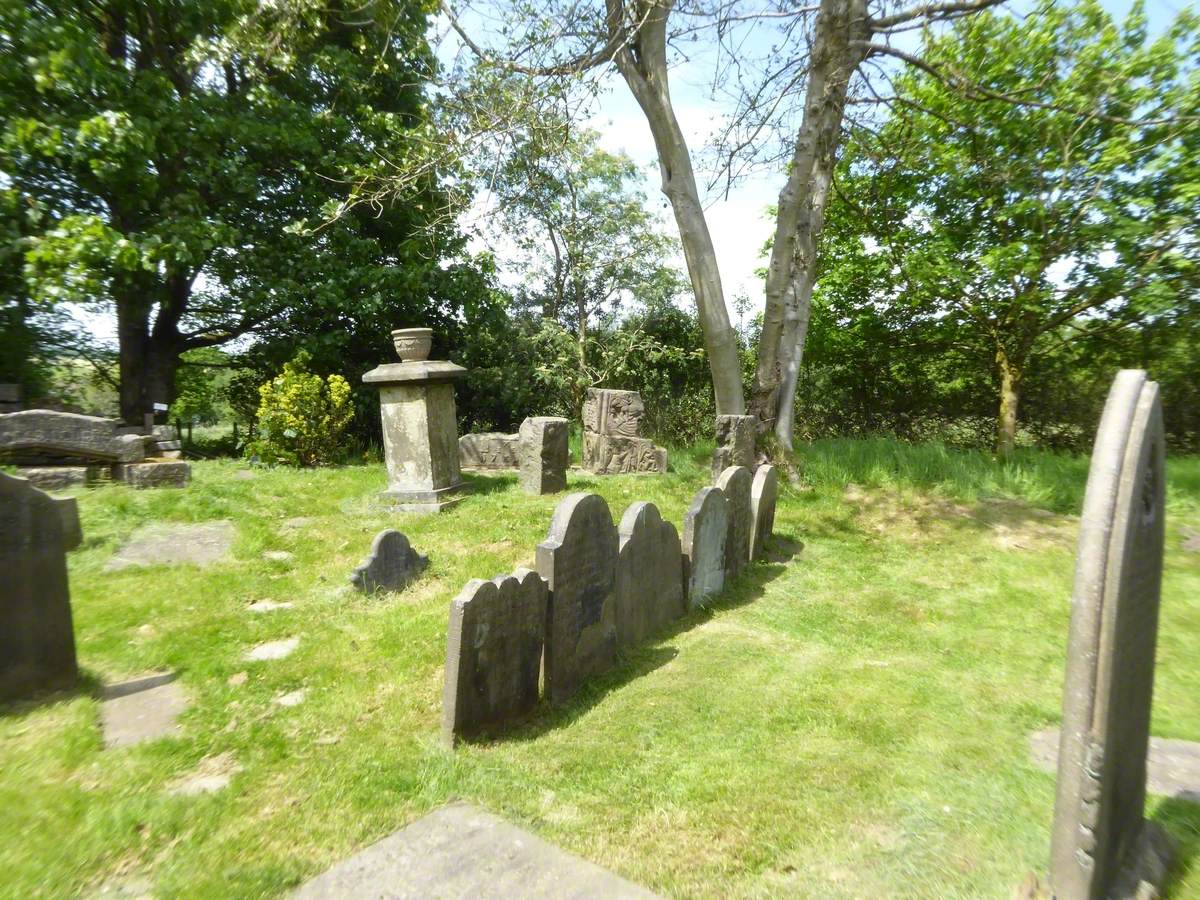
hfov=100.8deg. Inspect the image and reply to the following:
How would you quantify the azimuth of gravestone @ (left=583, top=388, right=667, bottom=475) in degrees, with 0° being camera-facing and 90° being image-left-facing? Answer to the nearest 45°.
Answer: approximately 0°

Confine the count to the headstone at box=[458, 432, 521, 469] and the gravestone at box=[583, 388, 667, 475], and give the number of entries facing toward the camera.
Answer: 2

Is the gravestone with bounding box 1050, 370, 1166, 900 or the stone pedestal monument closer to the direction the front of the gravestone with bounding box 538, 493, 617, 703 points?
the gravestone

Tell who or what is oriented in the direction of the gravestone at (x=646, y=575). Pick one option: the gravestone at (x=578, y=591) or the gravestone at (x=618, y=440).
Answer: the gravestone at (x=618, y=440)

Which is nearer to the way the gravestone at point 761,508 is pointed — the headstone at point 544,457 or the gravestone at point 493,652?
the gravestone

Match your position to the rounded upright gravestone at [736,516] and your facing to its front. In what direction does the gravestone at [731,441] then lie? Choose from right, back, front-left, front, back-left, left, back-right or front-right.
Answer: back-left

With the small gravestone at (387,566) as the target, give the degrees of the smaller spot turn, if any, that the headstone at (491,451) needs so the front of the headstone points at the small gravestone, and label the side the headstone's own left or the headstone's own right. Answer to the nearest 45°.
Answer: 0° — it already faces it

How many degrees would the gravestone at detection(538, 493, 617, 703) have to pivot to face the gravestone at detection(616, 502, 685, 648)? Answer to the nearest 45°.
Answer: approximately 90° to its left
